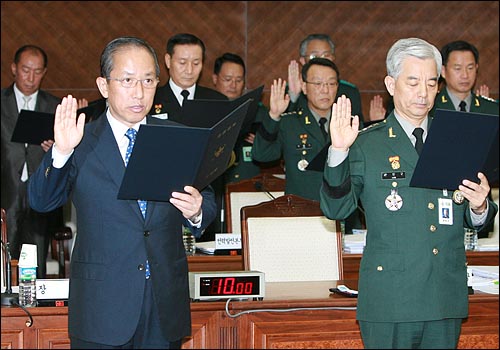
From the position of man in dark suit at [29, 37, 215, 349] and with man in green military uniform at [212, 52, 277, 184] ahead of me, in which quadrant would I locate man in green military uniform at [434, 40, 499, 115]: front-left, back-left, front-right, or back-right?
front-right

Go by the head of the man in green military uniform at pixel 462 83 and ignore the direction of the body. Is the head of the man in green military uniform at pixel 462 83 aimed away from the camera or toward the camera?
toward the camera

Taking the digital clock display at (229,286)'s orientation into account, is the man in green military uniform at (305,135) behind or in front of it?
behind

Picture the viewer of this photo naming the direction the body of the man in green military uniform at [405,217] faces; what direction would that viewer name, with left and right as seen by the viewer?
facing the viewer and to the right of the viewer

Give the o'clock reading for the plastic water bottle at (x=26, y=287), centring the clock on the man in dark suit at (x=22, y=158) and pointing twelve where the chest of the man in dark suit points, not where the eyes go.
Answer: The plastic water bottle is roughly at 12 o'clock from the man in dark suit.

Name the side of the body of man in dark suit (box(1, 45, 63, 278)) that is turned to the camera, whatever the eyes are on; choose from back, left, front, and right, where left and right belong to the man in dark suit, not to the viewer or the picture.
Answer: front

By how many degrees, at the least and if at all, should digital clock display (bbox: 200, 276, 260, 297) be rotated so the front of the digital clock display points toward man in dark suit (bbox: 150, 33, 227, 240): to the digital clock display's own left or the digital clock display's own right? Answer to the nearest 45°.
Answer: approximately 180°

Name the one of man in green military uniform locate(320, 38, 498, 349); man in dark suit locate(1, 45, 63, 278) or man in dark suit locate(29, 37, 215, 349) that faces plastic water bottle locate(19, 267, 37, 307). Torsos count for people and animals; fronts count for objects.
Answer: man in dark suit locate(1, 45, 63, 278)
